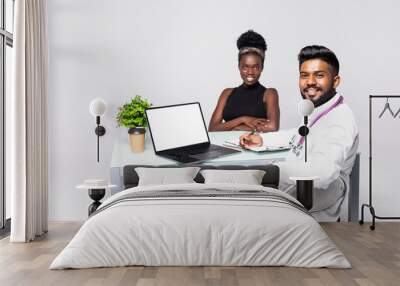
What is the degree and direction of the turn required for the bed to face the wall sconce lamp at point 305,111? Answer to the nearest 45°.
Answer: approximately 135° to its left

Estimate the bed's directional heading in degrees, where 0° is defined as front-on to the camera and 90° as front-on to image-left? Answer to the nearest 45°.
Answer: approximately 0°

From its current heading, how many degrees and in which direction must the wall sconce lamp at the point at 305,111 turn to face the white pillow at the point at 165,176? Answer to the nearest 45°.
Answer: approximately 45° to its right
